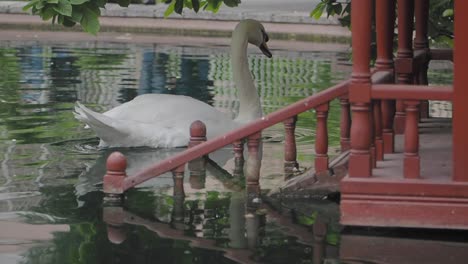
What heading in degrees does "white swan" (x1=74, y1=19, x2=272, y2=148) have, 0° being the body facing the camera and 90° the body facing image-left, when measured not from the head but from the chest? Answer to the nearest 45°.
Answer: approximately 270°
